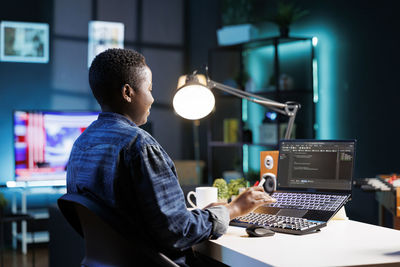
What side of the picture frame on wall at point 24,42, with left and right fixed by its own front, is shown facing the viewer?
front

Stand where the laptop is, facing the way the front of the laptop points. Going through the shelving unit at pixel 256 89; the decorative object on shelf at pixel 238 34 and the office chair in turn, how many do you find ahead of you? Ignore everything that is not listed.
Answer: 1

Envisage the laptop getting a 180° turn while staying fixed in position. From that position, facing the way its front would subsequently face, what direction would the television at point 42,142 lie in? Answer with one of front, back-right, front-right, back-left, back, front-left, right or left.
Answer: left

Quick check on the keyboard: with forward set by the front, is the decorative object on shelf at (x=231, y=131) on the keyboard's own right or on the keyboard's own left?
on the keyboard's own right

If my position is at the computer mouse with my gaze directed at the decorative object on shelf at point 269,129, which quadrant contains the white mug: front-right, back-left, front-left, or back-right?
front-left

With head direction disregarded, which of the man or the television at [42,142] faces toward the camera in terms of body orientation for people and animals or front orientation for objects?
the television

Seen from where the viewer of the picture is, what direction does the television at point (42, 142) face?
facing the viewer

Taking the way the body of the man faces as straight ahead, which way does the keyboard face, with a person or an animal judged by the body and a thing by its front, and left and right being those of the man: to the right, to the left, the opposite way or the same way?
the opposite way

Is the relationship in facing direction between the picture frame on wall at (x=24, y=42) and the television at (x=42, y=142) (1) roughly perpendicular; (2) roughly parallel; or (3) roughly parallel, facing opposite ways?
roughly parallel

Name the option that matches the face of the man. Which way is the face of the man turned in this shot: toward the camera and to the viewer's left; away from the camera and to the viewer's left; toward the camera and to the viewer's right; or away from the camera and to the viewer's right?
away from the camera and to the viewer's right

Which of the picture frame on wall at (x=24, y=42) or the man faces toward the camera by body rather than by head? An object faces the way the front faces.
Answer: the picture frame on wall

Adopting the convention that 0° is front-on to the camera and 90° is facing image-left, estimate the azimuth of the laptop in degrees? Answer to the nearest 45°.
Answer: approximately 45°

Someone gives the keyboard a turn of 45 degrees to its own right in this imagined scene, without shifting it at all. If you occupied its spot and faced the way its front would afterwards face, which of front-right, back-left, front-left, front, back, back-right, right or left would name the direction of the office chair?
front-left
